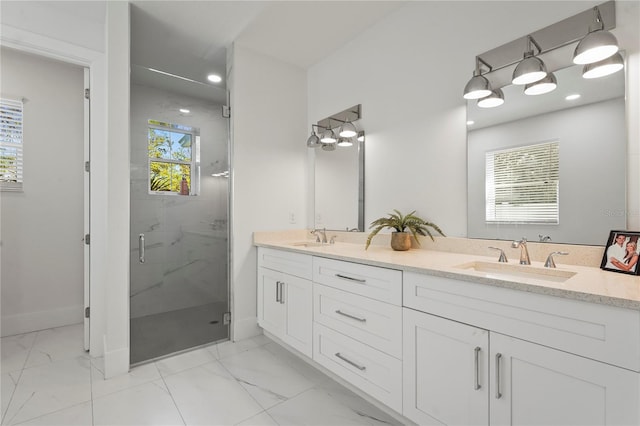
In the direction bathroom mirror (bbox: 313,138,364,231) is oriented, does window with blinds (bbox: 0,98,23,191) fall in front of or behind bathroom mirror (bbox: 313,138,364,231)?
in front

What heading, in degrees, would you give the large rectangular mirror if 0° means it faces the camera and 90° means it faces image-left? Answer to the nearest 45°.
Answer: approximately 45°

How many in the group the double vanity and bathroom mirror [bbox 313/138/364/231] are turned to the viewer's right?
0

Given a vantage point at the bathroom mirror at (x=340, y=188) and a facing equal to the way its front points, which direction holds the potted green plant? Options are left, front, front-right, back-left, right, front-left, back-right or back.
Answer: left

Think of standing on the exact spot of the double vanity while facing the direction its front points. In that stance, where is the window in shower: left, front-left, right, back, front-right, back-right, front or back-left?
front-right

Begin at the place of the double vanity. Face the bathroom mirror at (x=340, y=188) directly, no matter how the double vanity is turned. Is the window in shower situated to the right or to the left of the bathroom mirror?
left

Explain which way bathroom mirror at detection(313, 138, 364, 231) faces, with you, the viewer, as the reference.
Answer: facing the viewer and to the left of the viewer

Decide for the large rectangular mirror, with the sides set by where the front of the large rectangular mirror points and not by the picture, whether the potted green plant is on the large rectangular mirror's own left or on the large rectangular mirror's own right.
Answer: on the large rectangular mirror's own right

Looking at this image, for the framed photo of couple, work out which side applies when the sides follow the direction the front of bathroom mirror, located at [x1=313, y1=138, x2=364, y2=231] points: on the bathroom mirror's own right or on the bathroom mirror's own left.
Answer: on the bathroom mirror's own left

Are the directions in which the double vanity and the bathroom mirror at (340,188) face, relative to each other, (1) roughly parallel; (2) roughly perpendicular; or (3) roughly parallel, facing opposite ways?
roughly parallel

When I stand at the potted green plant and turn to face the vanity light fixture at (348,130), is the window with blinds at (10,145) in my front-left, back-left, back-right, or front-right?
front-left

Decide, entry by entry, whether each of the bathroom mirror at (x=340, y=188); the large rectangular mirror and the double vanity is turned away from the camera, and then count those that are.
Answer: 0

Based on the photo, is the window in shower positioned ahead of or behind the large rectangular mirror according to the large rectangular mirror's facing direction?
ahead
